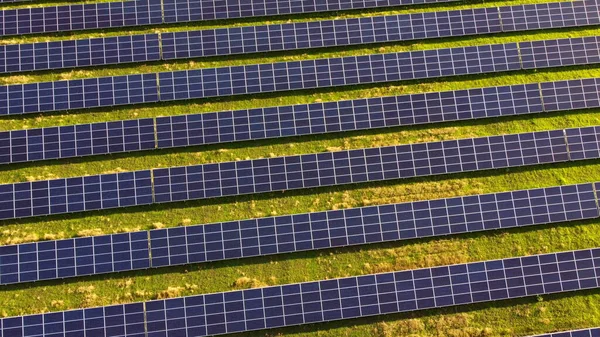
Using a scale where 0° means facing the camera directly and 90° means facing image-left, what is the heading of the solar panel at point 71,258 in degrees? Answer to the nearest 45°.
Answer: approximately 0°

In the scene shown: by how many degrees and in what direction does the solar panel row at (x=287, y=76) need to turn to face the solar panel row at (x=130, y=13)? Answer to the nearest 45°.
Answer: approximately 90° to its right

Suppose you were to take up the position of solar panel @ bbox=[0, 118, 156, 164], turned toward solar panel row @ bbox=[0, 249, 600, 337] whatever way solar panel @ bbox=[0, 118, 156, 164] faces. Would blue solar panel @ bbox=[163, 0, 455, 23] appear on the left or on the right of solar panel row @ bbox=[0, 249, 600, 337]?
left

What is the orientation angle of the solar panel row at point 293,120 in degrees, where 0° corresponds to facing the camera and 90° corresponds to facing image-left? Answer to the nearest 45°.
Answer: approximately 0°
